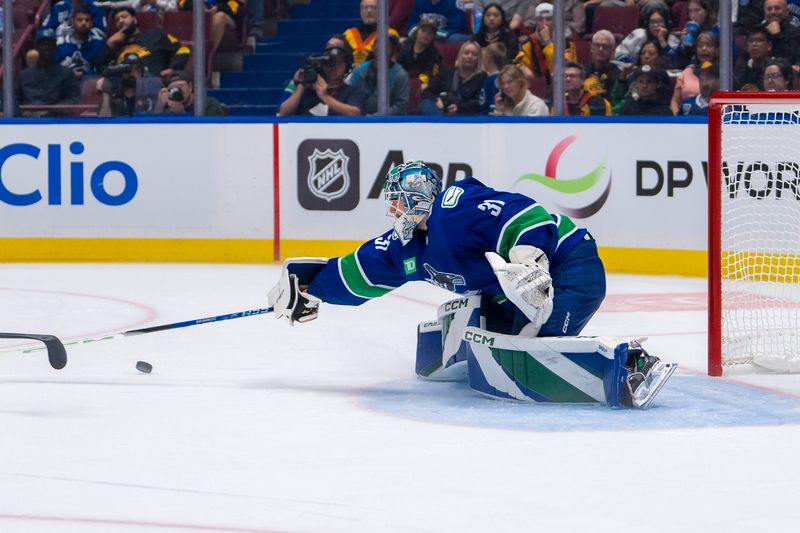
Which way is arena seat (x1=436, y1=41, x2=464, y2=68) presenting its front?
toward the camera

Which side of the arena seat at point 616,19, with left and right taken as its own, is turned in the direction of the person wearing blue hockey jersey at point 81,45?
right

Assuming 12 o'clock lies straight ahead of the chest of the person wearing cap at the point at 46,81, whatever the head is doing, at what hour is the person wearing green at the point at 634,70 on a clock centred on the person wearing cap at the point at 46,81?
the person wearing green at the point at 634,70 is roughly at 10 o'clock from the person wearing cap at the point at 46,81.

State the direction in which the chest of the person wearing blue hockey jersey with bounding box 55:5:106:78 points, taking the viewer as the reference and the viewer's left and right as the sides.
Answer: facing the viewer

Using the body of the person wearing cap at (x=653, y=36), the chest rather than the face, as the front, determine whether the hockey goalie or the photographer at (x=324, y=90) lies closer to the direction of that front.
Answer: the hockey goalie

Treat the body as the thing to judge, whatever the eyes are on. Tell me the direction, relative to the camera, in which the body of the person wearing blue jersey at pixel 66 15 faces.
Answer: toward the camera

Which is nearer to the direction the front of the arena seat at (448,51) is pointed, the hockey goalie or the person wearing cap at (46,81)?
the hockey goalie

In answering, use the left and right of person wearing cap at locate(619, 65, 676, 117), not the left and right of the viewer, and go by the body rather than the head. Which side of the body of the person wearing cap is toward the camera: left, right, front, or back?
front

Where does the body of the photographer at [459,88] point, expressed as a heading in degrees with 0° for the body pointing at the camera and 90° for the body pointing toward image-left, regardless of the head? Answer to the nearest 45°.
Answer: approximately 45°

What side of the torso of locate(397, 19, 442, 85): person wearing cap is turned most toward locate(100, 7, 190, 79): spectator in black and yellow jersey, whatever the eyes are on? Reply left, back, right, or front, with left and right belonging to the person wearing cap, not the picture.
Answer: right

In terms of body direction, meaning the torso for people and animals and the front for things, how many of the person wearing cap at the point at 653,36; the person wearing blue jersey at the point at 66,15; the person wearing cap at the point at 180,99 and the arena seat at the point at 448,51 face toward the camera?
4

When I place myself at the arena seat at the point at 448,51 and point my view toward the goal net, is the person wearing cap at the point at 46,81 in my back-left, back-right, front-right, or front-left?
back-right

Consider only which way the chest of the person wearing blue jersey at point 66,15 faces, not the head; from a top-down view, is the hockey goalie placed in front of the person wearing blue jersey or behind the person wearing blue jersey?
in front

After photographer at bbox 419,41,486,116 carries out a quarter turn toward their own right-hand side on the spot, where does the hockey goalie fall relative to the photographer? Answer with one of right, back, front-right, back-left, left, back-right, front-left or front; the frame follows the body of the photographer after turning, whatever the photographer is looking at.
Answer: back-left
